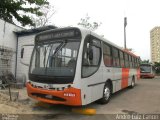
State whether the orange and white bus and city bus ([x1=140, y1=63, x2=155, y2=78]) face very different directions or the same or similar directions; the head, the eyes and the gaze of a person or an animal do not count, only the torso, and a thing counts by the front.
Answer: same or similar directions

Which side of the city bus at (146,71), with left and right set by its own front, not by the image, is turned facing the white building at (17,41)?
front

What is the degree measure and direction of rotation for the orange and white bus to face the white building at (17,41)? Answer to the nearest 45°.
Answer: approximately 90° to its right

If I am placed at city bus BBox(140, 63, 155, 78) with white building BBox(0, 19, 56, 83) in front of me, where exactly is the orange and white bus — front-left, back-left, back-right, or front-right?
front-left

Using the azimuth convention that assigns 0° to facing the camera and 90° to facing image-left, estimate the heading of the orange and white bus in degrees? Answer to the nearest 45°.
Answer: approximately 45°

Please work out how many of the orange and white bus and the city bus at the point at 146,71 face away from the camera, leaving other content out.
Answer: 0

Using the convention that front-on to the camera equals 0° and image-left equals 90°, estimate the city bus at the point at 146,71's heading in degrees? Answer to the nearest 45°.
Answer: approximately 45°

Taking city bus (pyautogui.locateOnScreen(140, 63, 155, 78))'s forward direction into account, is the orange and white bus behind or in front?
in front
